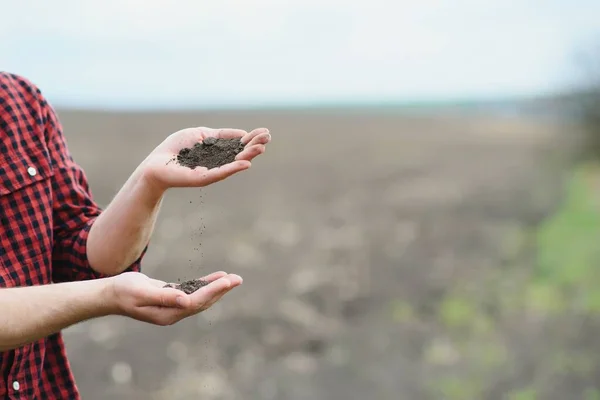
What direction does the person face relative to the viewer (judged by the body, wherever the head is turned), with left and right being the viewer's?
facing the viewer and to the right of the viewer
